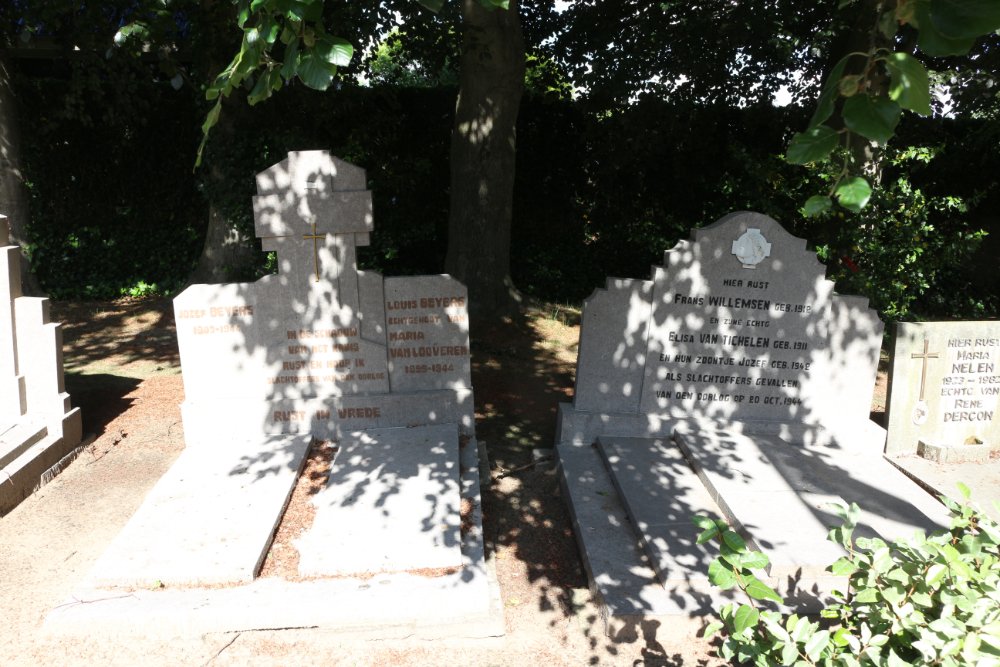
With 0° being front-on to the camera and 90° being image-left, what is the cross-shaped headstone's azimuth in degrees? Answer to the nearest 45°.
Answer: approximately 0°

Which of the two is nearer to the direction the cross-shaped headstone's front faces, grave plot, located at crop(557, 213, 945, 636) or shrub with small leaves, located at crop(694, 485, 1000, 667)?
the shrub with small leaves

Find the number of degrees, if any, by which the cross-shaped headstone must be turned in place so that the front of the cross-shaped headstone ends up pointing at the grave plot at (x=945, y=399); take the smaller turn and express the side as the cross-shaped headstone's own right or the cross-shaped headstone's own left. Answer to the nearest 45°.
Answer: approximately 90° to the cross-shaped headstone's own left

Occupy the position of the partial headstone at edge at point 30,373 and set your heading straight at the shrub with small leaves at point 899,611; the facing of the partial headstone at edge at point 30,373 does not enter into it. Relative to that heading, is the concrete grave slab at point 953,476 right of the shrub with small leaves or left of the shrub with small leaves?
left

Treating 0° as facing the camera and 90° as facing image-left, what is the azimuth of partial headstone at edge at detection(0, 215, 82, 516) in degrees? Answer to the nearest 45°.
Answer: approximately 45°

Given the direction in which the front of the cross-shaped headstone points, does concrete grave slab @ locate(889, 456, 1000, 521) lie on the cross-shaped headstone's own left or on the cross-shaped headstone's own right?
on the cross-shaped headstone's own left
